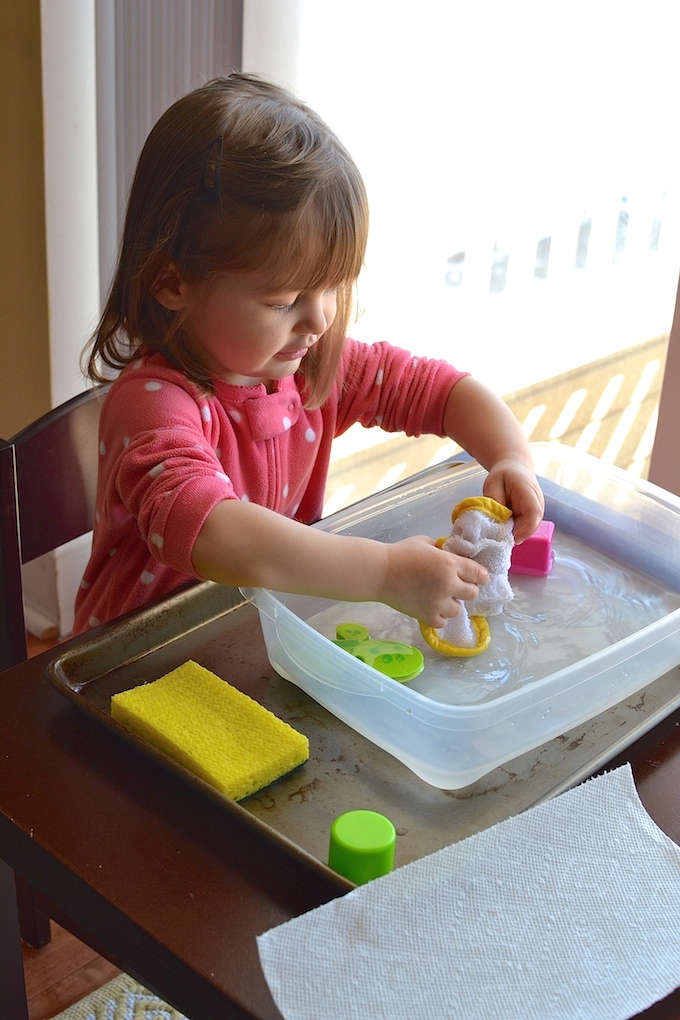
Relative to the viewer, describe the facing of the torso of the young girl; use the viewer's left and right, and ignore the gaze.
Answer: facing the viewer and to the right of the viewer
